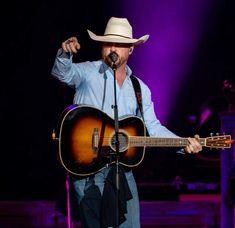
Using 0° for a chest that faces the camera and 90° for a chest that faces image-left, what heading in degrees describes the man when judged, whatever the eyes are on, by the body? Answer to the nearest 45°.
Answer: approximately 0°
